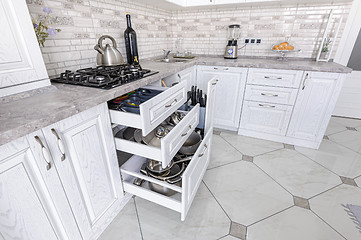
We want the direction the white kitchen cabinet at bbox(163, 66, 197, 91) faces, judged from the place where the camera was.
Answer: facing the viewer and to the right of the viewer

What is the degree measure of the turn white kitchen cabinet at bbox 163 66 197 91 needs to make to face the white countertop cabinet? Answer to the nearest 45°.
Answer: approximately 90° to its right

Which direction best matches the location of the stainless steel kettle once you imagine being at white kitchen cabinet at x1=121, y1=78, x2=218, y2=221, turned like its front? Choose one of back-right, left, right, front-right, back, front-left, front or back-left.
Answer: back

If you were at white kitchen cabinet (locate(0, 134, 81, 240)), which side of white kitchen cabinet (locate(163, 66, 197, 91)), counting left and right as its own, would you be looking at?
right

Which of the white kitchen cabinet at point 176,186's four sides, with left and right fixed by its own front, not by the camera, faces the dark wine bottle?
back

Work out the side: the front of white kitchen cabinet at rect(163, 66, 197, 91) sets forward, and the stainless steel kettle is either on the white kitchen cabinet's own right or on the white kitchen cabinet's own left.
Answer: on the white kitchen cabinet's own right
